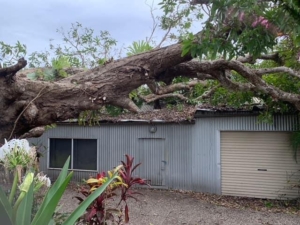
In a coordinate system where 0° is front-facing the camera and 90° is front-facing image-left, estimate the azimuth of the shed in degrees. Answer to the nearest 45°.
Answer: approximately 0°
